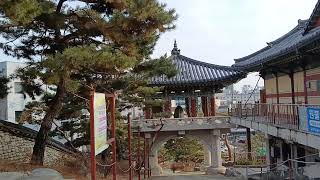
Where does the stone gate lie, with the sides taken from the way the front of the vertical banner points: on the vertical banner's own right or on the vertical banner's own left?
on the vertical banner's own left

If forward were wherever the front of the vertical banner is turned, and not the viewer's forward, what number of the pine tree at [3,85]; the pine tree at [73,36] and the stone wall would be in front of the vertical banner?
0

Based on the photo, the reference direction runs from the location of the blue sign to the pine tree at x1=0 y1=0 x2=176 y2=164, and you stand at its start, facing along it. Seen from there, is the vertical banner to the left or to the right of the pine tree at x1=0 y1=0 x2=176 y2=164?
left

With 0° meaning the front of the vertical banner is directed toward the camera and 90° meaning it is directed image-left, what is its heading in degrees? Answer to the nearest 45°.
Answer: approximately 315°

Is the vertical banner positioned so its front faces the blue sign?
no

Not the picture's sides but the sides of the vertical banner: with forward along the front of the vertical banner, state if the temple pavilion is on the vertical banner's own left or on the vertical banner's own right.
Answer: on the vertical banner's own left

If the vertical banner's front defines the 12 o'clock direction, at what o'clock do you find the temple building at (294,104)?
The temple building is roughly at 9 o'clock from the vertical banner.

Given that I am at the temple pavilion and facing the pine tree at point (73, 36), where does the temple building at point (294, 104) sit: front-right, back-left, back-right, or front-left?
front-left

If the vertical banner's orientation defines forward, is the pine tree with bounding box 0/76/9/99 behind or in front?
behind
